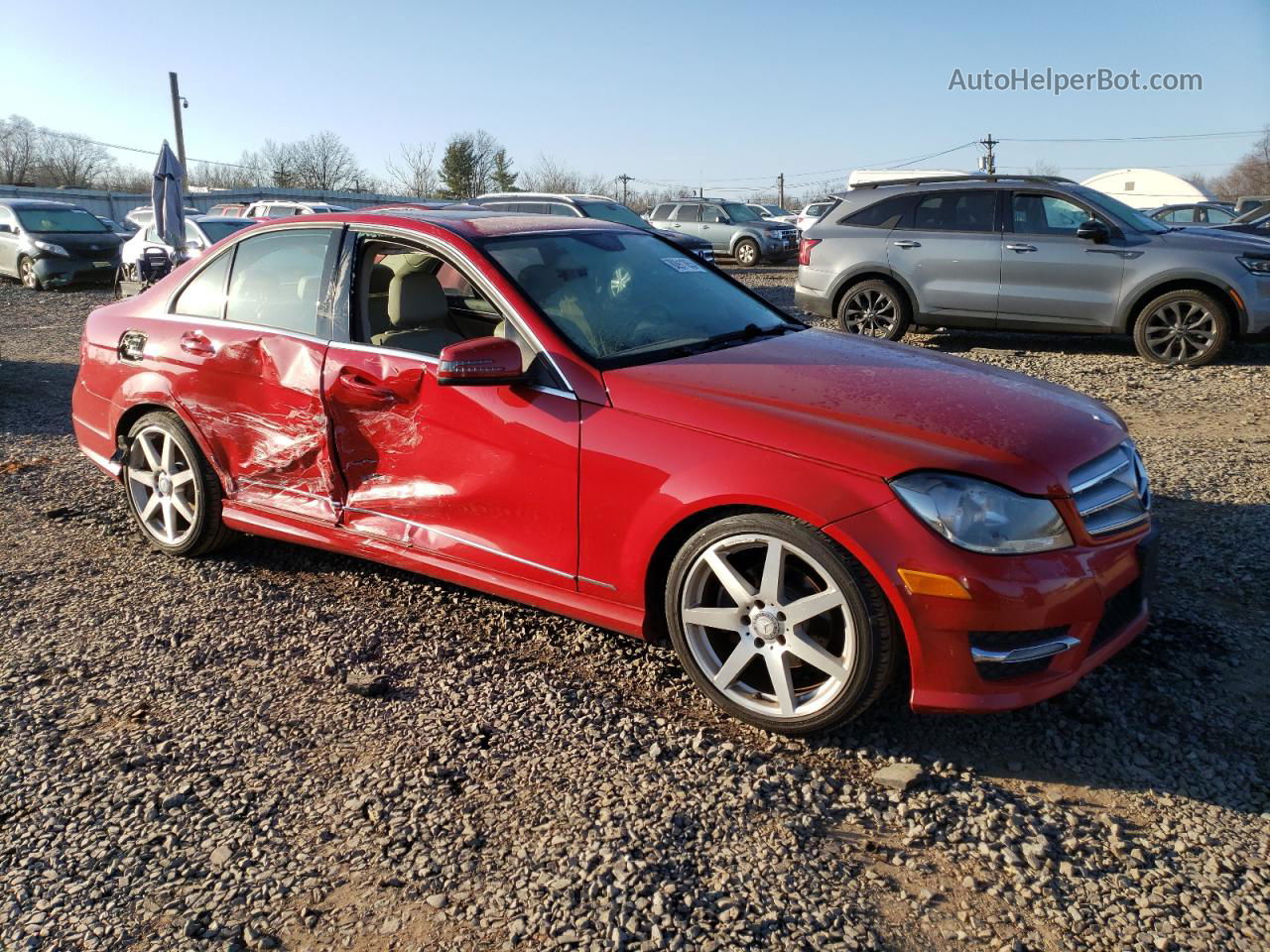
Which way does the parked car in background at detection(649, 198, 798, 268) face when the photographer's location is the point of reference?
facing the viewer and to the right of the viewer

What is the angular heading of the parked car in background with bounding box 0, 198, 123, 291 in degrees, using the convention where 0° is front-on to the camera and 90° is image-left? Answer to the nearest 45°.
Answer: approximately 315°

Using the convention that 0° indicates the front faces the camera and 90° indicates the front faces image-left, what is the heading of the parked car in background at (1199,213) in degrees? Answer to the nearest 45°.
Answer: approximately 270°

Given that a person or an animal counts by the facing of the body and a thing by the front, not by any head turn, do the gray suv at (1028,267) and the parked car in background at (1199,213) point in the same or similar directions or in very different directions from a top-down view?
same or similar directions

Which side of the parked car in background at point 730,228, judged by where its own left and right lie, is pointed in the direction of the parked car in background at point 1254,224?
front

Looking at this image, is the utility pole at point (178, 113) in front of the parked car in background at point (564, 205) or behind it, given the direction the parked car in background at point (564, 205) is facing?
behind

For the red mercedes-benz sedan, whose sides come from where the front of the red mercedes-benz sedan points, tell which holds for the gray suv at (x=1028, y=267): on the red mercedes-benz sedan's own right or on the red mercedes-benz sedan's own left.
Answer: on the red mercedes-benz sedan's own left

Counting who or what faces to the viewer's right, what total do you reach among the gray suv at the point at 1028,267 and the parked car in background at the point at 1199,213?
2

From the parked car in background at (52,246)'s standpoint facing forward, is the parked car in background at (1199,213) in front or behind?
in front

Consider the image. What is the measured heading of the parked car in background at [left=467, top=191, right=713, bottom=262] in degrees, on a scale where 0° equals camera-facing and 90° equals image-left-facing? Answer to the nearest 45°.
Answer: approximately 315°

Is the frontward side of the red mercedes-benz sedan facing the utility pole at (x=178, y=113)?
no

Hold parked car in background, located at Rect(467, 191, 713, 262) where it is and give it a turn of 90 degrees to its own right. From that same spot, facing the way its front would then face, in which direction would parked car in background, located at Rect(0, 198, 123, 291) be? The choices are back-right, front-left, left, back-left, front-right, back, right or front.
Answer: front-right

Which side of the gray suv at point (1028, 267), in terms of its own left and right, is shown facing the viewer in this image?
right

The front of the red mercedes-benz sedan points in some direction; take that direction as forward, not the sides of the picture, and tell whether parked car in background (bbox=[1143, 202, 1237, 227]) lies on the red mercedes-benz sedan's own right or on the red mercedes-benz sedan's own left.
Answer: on the red mercedes-benz sedan's own left

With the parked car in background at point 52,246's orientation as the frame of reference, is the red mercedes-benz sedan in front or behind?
in front

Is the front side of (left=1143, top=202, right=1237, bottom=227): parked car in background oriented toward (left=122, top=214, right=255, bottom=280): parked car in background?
no
